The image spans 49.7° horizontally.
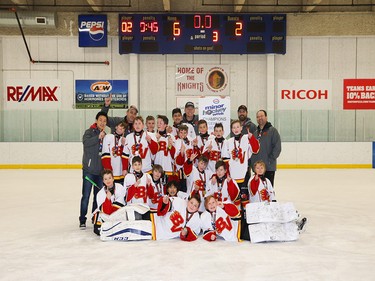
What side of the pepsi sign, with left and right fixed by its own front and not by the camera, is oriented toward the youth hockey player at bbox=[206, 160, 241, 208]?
front

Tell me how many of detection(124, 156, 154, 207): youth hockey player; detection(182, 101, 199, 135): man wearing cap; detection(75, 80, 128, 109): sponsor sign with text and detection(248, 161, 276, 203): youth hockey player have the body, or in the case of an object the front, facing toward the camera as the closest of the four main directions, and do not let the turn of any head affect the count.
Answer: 4

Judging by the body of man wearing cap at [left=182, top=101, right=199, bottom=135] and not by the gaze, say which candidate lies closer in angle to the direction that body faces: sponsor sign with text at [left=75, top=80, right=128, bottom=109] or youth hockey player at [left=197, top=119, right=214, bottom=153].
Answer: the youth hockey player

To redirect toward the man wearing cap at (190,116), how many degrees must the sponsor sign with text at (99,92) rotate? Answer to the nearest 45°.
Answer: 0° — it already faces them

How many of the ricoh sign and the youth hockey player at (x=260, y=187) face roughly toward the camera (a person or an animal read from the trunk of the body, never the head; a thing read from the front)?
2

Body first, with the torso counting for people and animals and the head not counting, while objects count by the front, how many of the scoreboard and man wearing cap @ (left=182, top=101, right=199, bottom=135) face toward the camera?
2

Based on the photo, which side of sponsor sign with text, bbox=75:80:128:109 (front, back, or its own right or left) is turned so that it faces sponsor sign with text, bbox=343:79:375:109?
left

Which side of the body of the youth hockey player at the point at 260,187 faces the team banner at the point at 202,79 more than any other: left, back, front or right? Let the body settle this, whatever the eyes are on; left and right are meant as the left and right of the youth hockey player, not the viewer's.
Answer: back

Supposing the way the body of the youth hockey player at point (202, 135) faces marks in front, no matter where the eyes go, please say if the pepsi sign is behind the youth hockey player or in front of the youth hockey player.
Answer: behind

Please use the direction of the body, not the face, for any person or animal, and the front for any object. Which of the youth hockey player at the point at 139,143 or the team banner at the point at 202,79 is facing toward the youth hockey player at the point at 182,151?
the team banner

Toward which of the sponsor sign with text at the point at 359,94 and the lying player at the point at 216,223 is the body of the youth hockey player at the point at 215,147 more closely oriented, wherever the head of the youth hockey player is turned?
the lying player

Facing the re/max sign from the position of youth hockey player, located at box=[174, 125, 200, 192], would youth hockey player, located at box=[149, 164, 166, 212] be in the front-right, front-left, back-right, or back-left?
back-left

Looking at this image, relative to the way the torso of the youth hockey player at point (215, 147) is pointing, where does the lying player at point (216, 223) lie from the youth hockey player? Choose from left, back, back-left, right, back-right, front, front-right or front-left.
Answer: front

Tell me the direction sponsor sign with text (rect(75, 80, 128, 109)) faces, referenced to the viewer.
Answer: facing the viewer

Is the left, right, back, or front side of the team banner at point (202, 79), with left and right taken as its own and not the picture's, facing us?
front

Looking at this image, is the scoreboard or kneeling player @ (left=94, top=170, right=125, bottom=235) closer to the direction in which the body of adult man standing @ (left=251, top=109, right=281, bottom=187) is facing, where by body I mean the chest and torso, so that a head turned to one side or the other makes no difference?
the kneeling player

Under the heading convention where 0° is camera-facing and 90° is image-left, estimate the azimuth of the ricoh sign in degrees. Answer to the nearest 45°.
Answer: approximately 0°
